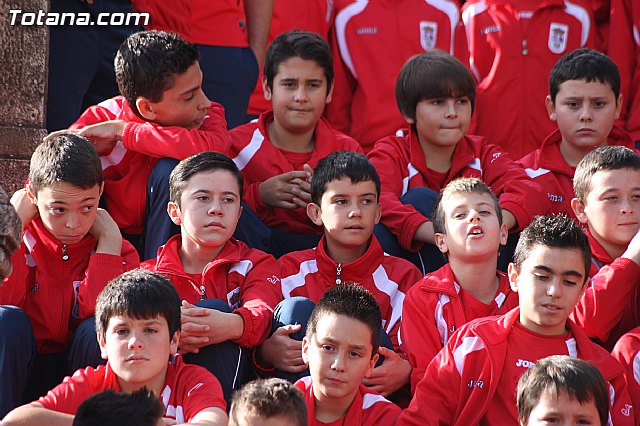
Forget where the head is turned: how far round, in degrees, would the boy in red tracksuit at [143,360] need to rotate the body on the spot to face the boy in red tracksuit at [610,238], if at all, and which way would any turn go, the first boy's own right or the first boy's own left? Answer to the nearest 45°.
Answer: approximately 90° to the first boy's own left

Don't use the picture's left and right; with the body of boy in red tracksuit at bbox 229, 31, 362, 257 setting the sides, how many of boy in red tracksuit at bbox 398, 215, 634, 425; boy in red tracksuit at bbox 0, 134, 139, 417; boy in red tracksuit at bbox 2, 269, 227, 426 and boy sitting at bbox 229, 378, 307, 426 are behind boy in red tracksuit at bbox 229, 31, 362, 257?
0

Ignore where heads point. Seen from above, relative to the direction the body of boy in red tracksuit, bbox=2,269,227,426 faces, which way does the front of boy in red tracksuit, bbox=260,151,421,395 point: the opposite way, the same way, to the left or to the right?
the same way

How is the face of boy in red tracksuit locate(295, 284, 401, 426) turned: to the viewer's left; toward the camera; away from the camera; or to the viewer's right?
toward the camera

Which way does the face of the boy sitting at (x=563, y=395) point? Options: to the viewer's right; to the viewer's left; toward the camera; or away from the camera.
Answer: toward the camera

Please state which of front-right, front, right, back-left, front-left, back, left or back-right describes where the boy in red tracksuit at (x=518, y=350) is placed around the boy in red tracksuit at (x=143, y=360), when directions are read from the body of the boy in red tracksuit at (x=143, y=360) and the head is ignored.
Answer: left

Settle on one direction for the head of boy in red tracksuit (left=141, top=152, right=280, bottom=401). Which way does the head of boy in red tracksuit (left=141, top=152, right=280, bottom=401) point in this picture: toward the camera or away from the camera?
toward the camera

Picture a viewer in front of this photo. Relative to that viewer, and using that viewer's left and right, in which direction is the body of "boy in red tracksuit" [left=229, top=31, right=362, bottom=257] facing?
facing the viewer

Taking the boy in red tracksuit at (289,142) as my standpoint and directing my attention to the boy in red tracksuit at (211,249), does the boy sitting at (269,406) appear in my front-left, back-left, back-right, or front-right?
front-left

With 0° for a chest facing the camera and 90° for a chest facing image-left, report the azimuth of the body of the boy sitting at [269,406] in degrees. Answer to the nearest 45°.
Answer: approximately 0°

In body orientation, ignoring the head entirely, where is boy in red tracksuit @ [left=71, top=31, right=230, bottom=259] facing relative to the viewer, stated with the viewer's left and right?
facing the viewer and to the right of the viewer

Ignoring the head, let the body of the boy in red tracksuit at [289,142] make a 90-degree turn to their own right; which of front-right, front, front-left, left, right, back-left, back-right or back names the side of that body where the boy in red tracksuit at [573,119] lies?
back

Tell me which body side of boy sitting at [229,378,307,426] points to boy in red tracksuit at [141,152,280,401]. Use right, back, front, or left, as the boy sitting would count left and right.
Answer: back

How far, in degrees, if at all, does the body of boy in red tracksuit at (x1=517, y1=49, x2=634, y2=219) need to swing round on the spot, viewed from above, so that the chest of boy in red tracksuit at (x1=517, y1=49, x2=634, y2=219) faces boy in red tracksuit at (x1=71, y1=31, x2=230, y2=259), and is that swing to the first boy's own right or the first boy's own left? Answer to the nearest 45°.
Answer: approximately 45° to the first boy's own right

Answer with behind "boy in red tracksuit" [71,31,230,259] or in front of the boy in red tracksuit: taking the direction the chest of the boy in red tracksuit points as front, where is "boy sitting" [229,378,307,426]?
in front

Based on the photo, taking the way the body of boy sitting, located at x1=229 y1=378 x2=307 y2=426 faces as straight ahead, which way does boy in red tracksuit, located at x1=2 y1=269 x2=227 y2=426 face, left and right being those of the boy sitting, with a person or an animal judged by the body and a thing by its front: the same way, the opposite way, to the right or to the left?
the same way

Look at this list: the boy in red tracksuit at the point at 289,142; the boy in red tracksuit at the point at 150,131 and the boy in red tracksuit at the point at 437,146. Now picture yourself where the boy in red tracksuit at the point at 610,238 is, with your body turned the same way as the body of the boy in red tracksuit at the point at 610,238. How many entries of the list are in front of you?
0
